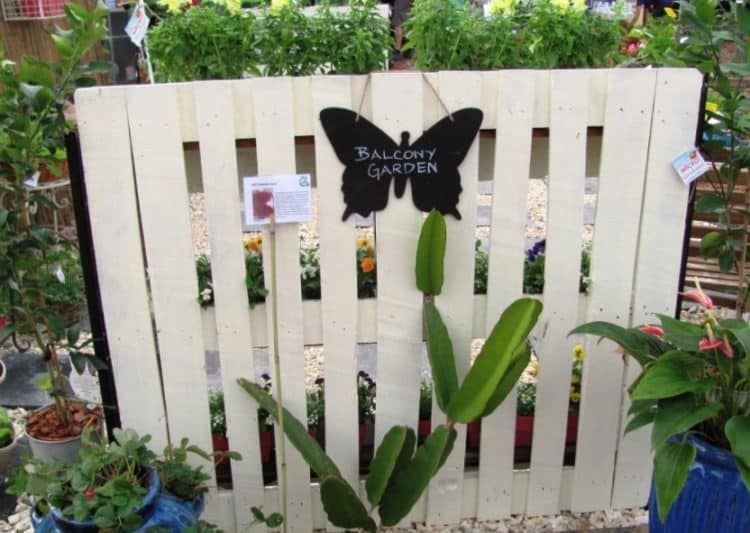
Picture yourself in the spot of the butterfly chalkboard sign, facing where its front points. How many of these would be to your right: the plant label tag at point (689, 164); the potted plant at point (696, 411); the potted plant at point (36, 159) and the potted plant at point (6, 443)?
2

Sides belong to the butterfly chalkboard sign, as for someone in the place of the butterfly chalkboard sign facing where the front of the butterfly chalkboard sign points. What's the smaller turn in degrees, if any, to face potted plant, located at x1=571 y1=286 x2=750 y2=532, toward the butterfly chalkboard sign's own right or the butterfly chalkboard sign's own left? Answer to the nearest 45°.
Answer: approximately 90° to the butterfly chalkboard sign's own left

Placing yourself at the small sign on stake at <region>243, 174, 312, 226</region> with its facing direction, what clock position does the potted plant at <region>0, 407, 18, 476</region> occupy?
The potted plant is roughly at 4 o'clock from the small sign on stake.

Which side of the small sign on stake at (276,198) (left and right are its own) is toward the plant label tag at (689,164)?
left

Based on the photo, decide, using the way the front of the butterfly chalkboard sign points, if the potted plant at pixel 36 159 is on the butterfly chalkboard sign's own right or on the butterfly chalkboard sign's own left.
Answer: on the butterfly chalkboard sign's own right

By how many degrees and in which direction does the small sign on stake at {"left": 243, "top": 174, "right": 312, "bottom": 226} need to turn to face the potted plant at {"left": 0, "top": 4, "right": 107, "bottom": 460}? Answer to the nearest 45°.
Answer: approximately 90° to its right

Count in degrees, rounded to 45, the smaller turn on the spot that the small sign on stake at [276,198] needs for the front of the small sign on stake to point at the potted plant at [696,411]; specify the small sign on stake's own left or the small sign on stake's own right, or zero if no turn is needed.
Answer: approximately 90° to the small sign on stake's own left

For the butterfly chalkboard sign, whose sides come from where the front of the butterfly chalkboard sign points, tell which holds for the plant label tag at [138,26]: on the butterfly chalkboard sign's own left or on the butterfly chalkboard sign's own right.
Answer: on the butterfly chalkboard sign's own right

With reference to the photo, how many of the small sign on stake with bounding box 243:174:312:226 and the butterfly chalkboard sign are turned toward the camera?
2
